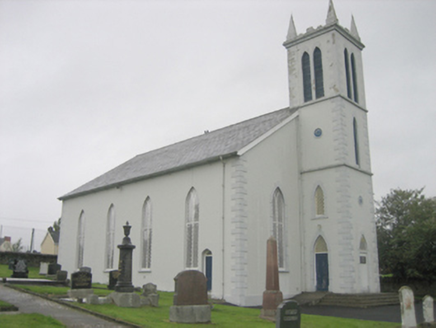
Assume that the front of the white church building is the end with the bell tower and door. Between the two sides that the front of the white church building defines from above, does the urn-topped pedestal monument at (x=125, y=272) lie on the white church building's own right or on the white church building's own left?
on the white church building's own right

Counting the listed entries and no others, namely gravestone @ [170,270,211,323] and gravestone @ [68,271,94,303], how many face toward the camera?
2

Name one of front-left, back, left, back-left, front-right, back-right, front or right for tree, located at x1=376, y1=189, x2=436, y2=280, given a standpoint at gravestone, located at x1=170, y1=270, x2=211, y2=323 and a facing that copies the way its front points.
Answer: back-left

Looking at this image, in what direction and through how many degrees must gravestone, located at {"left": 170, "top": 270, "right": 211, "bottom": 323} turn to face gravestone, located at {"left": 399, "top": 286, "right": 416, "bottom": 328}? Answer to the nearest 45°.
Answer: approximately 90° to its left

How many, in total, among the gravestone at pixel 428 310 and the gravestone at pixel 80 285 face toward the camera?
2

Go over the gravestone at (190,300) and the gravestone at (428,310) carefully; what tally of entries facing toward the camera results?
2

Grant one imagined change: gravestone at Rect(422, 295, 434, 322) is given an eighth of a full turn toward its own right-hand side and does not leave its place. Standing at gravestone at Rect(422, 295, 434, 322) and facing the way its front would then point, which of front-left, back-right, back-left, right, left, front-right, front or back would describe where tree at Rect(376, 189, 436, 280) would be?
back-right

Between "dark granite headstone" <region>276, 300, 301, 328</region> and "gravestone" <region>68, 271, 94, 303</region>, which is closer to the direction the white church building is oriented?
the dark granite headstone

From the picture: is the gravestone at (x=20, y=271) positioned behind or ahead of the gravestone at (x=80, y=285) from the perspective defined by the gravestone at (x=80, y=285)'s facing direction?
behind

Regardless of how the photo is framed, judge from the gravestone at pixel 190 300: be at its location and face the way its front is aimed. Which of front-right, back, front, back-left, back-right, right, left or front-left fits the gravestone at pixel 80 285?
back-right

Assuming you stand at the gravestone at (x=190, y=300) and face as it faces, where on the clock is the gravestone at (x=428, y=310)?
the gravestone at (x=428, y=310) is roughly at 9 o'clock from the gravestone at (x=190, y=300).

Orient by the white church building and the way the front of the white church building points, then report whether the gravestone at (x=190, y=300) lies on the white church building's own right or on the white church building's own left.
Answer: on the white church building's own right
